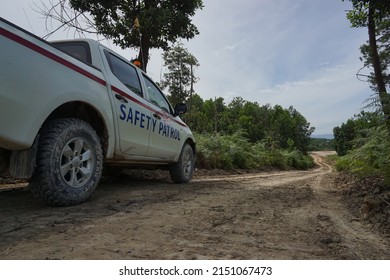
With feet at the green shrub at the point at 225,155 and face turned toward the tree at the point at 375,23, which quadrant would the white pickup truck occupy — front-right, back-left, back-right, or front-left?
front-right

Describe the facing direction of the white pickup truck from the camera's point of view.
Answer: facing away from the viewer and to the right of the viewer

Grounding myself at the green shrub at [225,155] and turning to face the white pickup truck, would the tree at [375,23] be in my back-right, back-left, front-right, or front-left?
front-left

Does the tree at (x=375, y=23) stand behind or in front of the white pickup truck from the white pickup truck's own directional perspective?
in front

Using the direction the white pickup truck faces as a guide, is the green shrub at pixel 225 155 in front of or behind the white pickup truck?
in front

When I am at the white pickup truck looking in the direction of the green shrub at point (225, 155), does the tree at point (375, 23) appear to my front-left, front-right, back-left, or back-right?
front-right
